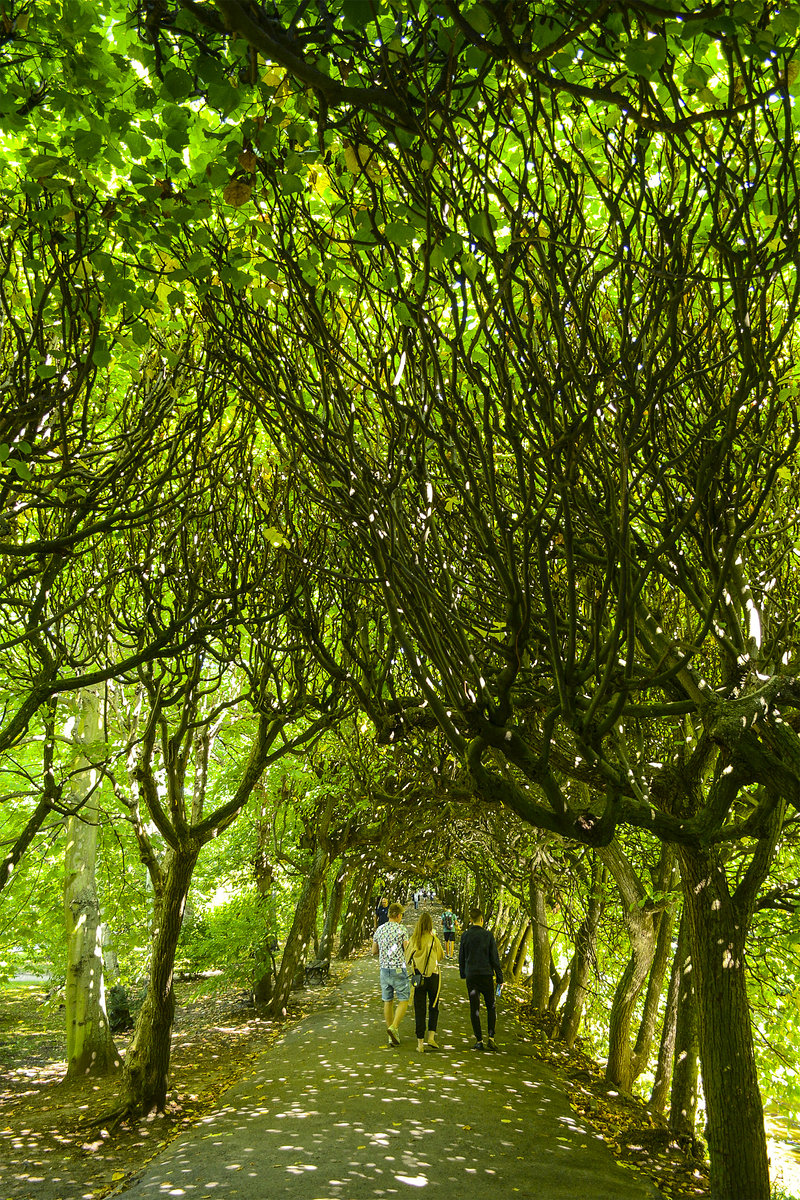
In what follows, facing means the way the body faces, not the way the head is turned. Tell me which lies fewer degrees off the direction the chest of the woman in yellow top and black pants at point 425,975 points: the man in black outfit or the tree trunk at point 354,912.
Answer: the tree trunk

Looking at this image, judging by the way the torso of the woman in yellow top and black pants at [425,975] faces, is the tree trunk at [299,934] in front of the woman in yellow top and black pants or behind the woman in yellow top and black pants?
in front

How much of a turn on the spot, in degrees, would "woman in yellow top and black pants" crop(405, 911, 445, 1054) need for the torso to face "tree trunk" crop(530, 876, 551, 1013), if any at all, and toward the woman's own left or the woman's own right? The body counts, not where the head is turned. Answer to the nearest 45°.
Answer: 0° — they already face it

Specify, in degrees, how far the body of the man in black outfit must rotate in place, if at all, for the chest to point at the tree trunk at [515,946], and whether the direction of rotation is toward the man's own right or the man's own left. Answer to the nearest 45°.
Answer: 0° — they already face it

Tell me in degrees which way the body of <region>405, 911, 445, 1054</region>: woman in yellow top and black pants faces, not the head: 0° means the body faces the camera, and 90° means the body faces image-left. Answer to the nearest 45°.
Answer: approximately 180°

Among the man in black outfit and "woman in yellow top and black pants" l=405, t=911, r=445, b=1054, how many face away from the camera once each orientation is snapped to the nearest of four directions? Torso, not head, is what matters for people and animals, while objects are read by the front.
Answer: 2

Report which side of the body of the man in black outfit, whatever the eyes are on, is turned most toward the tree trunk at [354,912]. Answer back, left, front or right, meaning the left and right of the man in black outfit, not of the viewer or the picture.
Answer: front

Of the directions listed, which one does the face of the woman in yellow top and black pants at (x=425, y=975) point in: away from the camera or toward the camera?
away from the camera

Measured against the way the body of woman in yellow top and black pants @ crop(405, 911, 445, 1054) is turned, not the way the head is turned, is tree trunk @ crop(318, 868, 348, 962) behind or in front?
in front

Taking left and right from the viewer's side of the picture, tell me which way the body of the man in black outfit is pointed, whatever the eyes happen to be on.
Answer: facing away from the viewer

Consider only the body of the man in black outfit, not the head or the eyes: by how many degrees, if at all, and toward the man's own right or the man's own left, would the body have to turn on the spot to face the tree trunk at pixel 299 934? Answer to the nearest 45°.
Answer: approximately 45° to the man's own left

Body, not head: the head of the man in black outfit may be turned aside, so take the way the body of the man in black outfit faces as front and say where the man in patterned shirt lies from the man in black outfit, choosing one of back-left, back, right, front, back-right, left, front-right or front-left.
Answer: left

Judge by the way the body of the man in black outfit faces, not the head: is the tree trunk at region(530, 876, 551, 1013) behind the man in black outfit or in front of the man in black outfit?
in front
